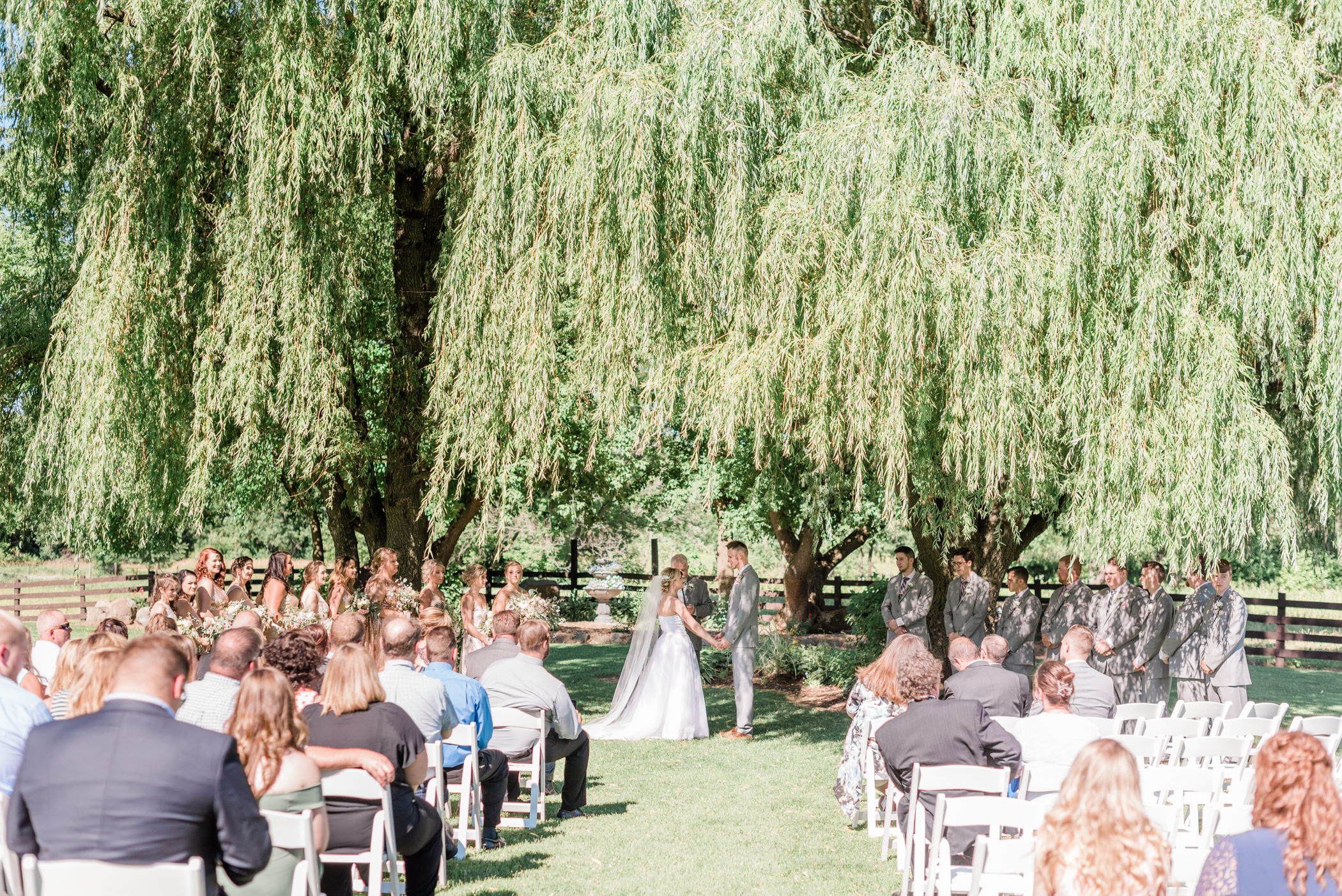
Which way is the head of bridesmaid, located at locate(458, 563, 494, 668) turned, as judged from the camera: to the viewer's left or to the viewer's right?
to the viewer's right

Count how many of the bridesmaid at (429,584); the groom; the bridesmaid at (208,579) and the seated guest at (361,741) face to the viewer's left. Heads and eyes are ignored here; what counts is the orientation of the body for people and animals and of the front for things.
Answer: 1

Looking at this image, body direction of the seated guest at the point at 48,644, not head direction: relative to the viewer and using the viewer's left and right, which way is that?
facing away from the viewer and to the right of the viewer

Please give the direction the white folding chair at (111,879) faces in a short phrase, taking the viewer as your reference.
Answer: facing away from the viewer

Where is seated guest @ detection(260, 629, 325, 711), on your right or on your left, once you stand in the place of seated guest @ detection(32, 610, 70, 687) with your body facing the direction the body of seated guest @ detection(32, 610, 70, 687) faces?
on your right

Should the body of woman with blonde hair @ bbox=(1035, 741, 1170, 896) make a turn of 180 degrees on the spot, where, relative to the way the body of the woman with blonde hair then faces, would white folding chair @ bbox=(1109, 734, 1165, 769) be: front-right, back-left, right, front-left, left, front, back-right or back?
back

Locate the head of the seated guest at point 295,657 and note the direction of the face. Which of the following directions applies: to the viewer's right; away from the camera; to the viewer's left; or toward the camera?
away from the camera

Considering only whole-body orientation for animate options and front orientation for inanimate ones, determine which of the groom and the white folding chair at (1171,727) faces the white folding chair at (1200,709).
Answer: the white folding chair at (1171,727)

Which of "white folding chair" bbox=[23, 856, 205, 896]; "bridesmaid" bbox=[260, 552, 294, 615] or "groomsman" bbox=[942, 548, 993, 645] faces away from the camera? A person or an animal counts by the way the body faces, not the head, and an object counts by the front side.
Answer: the white folding chair

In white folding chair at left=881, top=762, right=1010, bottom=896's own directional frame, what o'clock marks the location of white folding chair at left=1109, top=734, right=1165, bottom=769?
white folding chair at left=1109, top=734, right=1165, bottom=769 is roughly at 3 o'clock from white folding chair at left=881, top=762, right=1010, bottom=896.

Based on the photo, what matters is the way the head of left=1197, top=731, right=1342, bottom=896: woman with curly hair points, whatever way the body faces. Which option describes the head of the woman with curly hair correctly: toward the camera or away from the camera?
away from the camera

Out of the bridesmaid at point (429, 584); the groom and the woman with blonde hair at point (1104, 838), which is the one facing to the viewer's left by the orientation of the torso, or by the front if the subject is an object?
the groom

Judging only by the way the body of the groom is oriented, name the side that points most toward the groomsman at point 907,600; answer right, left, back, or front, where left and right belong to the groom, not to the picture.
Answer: back

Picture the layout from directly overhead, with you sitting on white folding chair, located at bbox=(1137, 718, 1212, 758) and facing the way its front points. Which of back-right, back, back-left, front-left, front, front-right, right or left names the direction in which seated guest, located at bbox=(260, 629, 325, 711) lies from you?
back-left

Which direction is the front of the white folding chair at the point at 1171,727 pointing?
away from the camera

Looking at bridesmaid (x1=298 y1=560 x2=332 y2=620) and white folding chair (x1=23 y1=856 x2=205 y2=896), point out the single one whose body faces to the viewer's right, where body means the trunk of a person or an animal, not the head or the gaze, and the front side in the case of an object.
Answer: the bridesmaid

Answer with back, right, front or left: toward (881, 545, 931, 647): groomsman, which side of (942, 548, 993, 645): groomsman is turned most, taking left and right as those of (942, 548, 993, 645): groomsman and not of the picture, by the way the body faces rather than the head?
right

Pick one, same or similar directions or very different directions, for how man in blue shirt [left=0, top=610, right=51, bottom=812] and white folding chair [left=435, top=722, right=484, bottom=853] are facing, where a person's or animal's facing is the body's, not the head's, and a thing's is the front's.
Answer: same or similar directions

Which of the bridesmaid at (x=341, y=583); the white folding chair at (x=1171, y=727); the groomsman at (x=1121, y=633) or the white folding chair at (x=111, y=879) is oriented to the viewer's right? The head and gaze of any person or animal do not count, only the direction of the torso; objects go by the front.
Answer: the bridesmaid

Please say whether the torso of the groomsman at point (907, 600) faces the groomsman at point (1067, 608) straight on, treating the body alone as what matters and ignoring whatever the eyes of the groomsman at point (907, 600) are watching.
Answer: no
